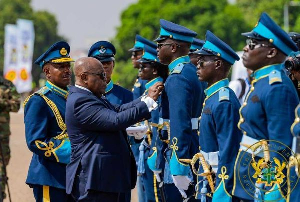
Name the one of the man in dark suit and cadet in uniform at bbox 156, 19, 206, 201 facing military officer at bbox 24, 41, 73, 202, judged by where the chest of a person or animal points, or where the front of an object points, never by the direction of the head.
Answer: the cadet in uniform

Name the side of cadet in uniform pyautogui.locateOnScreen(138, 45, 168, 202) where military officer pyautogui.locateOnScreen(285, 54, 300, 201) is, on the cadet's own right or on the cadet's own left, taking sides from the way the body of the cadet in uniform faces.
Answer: on the cadet's own left

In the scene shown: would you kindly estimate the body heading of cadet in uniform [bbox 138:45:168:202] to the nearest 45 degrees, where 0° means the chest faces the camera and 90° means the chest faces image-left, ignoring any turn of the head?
approximately 90°

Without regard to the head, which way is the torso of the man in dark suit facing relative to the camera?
to the viewer's right

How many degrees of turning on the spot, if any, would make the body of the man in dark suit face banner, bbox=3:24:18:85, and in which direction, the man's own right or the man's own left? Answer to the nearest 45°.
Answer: approximately 90° to the man's own left

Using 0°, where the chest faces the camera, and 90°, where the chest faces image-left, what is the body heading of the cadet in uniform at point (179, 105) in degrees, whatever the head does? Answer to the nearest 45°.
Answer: approximately 90°

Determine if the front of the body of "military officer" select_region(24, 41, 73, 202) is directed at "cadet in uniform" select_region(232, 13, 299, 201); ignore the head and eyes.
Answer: yes

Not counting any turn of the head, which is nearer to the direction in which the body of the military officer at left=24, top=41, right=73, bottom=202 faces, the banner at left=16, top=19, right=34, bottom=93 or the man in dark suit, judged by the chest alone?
the man in dark suit

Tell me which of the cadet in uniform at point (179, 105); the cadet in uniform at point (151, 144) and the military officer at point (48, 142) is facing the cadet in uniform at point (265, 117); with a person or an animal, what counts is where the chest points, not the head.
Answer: the military officer

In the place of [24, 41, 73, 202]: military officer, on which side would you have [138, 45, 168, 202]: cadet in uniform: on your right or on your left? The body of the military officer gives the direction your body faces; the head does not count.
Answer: on your left
